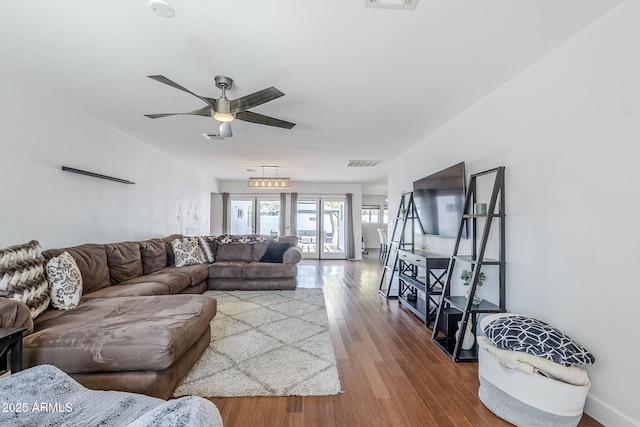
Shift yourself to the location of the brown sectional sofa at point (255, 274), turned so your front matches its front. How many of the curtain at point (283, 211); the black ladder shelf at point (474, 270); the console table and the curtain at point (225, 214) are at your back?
2

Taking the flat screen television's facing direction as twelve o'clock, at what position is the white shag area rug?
The white shag area rug is roughly at 12 o'clock from the flat screen television.

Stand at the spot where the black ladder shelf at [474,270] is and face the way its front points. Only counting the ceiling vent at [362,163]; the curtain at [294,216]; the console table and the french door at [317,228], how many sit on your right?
4

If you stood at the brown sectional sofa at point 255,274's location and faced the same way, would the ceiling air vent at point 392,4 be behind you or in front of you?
in front

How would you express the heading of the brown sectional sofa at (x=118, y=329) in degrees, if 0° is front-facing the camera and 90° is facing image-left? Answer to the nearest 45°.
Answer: approximately 315°

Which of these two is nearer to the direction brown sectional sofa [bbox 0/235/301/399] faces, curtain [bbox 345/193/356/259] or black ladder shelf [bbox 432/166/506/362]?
the black ladder shelf

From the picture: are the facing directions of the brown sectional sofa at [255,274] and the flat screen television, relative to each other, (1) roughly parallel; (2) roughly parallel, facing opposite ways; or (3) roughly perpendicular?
roughly perpendicular

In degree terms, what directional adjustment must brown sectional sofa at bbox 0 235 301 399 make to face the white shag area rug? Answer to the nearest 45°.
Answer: approximately 45° to its left

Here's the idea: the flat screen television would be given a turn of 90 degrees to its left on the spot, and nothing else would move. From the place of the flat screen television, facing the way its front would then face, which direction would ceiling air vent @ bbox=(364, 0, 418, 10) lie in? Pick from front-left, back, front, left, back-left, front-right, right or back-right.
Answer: front-right

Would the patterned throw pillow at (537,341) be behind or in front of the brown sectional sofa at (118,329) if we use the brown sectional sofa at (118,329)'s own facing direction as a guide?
in front

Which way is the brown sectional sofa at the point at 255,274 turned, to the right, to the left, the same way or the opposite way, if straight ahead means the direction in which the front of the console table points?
to the left

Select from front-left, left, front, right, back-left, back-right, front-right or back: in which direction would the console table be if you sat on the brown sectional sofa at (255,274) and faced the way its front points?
front-left

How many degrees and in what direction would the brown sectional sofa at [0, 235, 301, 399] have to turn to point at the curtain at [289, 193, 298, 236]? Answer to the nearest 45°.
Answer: approximately 90° to its left

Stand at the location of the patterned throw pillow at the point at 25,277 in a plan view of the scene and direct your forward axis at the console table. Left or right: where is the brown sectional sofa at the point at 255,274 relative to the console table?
left

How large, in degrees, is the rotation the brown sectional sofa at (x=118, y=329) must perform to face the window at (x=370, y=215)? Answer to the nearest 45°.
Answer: approximately 90° to its left
